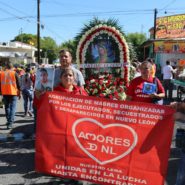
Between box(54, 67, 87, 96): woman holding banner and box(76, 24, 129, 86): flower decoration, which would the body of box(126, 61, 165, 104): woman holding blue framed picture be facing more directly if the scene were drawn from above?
the woman holding banner

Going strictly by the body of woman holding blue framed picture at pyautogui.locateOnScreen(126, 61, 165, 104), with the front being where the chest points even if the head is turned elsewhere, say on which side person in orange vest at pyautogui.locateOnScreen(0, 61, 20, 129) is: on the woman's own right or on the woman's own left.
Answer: on the woman's own right
